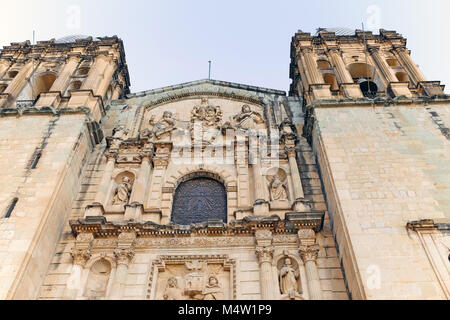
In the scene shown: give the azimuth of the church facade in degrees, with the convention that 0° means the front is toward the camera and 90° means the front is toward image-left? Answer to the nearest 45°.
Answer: approximately 0°
